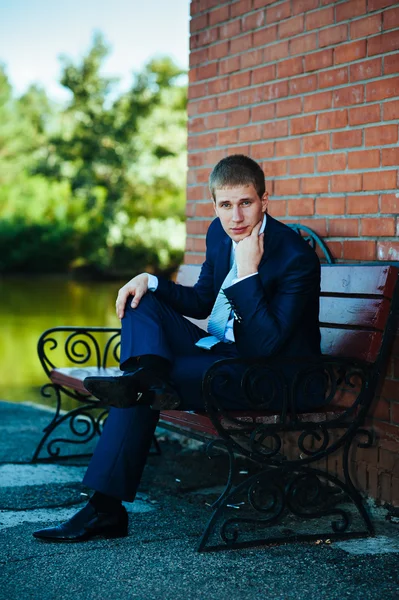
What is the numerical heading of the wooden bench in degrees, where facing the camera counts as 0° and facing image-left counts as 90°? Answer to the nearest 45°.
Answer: approximately 45°

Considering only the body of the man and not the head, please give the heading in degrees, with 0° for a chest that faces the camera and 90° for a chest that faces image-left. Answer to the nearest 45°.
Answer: approximately 45°
